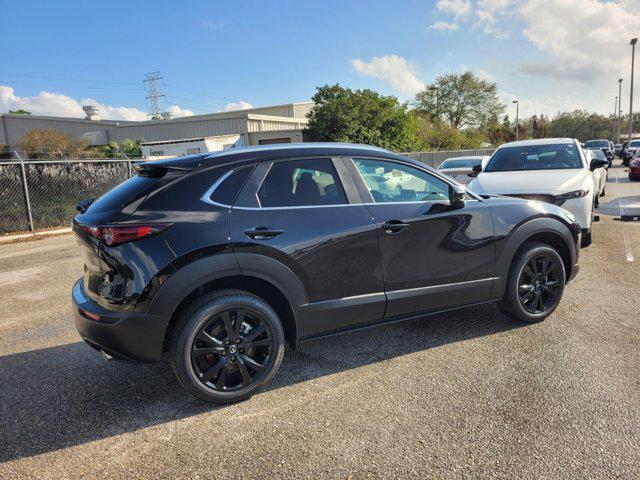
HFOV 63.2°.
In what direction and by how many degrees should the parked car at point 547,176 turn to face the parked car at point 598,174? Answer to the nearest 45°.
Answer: approximately 180°

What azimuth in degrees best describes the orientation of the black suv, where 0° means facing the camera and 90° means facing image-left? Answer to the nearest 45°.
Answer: approximately 225°

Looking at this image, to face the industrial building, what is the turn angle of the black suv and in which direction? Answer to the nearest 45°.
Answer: approximately 45° to its left

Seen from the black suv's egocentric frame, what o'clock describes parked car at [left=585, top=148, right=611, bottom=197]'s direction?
The parked car is roughly at 12 o'clock from the black suv.

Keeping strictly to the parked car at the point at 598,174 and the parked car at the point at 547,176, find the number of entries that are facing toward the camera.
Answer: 2

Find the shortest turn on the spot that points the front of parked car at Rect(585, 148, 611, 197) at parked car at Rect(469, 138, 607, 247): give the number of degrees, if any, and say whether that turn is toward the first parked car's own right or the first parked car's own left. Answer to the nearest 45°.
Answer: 0° — it already faces it

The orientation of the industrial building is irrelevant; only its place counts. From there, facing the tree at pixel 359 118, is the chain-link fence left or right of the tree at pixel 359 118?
right

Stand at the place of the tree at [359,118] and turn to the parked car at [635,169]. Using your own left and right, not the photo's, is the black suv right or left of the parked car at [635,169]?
right

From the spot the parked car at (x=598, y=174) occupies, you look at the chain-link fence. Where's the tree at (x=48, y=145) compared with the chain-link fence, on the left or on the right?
right

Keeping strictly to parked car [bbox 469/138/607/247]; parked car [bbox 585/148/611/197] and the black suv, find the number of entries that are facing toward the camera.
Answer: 2

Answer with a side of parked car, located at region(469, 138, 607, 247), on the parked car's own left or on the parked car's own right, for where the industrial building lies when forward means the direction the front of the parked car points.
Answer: on the parked car's own right

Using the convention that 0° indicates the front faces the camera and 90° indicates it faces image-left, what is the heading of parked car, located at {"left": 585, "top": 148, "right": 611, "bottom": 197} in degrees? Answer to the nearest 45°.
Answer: approximately 0°
